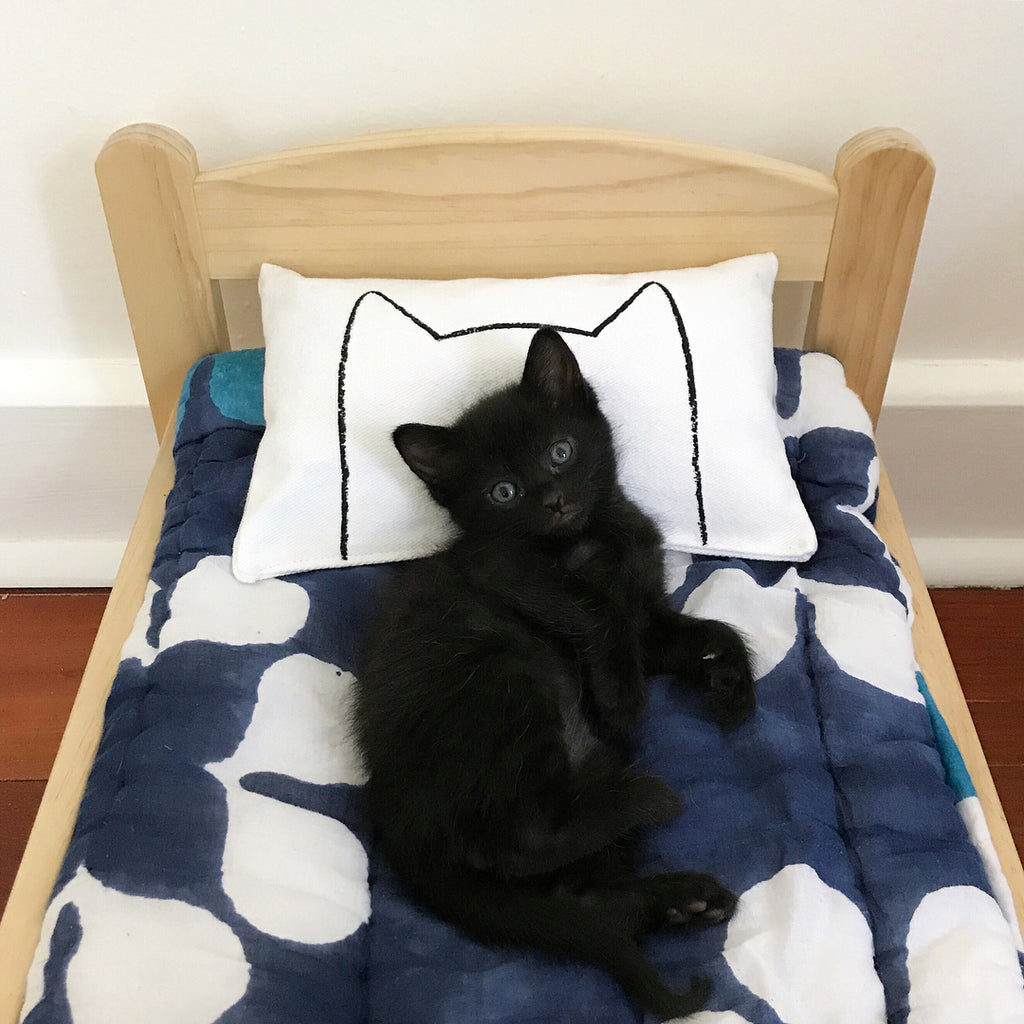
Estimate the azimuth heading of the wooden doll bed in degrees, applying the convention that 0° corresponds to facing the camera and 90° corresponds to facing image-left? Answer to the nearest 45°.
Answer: approximately 0°
